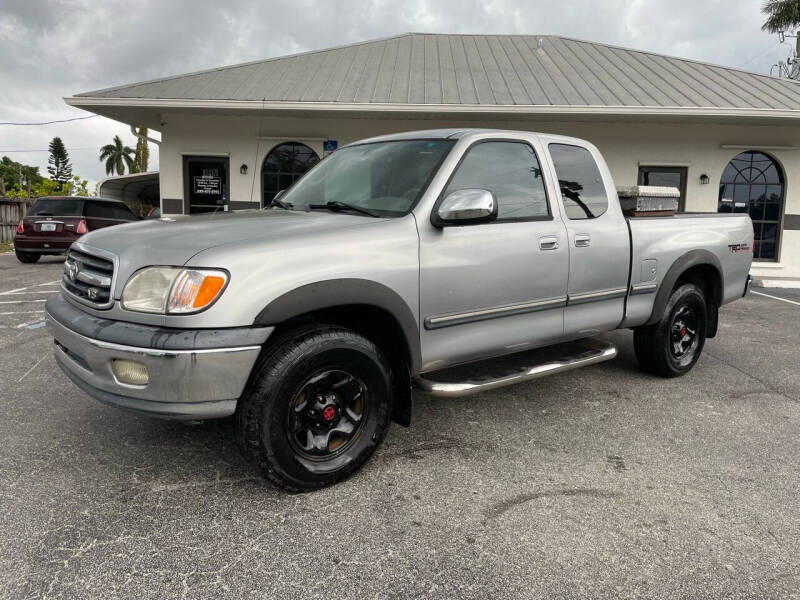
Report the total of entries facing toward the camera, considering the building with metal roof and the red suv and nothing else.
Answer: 1

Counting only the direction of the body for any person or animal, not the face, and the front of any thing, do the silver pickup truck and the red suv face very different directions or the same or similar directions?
very different directions

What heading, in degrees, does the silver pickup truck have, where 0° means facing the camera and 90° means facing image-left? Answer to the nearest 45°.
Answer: approximately 45°

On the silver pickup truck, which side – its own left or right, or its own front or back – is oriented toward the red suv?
right

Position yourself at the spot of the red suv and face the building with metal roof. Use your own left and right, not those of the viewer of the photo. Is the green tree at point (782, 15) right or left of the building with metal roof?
left

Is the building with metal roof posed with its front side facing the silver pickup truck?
yes

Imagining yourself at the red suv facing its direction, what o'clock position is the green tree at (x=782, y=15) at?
The green tree is roughly at 1 o'clock from the red suv.

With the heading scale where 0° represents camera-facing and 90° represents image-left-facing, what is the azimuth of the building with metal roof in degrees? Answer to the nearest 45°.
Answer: approximately 0°

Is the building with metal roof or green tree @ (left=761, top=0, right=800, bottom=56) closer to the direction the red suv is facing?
the green tree

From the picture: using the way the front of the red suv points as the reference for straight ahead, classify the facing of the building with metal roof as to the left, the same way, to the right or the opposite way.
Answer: the opposite way

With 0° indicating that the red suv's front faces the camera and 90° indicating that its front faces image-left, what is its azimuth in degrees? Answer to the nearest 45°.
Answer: approximately 225°

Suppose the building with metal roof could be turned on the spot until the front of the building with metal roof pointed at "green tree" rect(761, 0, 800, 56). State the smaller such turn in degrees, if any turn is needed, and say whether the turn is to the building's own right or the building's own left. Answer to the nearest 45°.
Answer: approximately 135° to the building's own left

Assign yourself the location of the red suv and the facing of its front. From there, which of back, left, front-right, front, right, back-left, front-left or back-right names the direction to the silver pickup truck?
back-right

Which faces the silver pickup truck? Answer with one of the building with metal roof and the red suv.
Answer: the building with metal roof
